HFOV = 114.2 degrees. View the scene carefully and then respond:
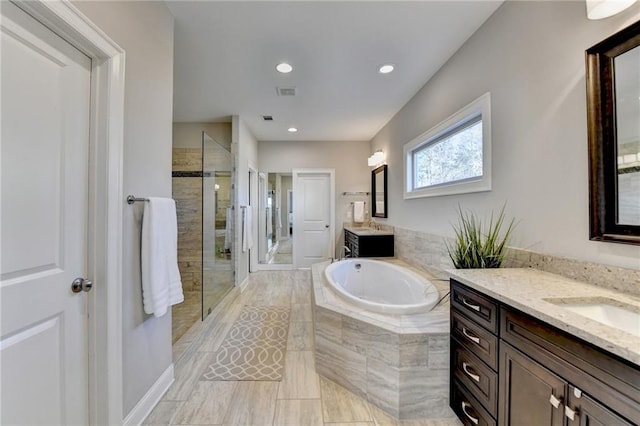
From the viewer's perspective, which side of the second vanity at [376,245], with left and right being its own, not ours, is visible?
left

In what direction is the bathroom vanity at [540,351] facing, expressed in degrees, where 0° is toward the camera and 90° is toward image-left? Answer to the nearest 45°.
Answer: approximately 45°

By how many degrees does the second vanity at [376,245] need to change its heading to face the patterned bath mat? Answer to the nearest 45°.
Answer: approximately 45° to its left

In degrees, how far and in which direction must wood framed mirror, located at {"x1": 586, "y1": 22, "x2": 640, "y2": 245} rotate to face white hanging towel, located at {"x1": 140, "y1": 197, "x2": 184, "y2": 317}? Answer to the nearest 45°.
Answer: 0° — it already faces it

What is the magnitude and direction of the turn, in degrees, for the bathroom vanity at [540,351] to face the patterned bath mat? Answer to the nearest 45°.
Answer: approximately 45° to its right

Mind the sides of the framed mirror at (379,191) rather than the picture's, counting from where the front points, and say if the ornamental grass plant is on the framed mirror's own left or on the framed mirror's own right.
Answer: on the framed mirror's own left
